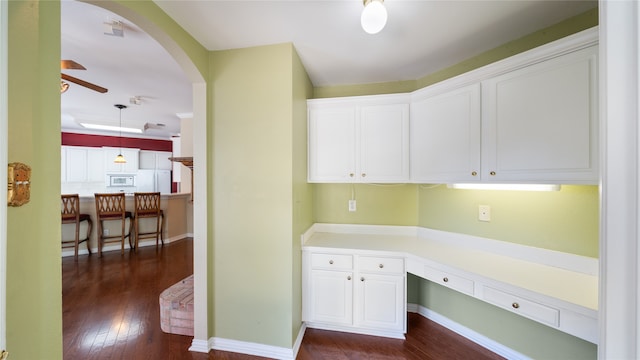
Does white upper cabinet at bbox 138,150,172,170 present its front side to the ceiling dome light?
yes

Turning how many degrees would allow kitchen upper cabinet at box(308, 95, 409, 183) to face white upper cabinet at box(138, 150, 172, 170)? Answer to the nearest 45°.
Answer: approximately 135° to its right

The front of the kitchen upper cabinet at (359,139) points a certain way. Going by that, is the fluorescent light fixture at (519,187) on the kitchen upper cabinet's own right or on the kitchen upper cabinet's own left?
on the kitchen upper cabinet's own left

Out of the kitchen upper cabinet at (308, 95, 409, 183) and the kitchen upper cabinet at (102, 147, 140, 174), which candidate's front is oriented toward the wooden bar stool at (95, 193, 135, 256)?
the kitchen upper cabinet at (102, 147, 140, 174)

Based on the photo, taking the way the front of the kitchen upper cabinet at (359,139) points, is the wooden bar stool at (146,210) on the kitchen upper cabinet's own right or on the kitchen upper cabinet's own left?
on the kitchen upper cabinet's own right

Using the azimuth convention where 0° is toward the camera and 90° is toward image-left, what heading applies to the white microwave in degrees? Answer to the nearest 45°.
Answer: approximately 0°

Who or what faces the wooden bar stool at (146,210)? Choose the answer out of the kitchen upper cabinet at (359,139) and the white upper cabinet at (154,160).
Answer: the white upper cabinet

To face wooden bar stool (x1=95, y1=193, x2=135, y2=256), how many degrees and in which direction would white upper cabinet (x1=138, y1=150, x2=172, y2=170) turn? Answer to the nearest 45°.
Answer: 0° — it already faces it

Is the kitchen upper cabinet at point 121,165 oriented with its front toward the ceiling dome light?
yes

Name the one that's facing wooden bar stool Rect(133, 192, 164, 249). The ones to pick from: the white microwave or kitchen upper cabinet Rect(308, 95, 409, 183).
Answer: the white microwave
